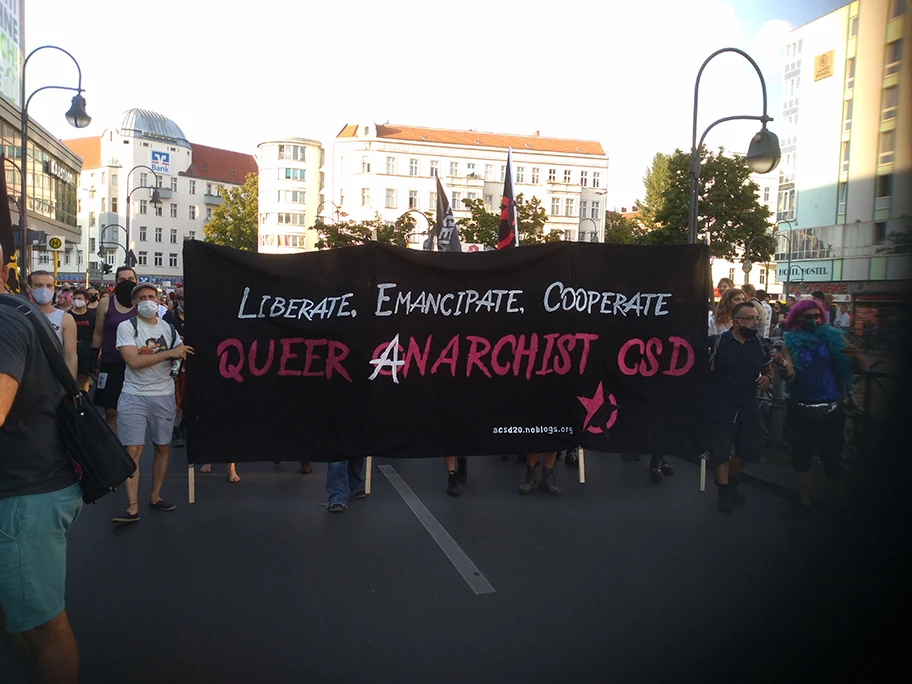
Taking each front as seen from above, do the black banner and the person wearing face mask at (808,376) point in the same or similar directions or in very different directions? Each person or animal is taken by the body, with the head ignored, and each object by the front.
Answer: same or similar directions

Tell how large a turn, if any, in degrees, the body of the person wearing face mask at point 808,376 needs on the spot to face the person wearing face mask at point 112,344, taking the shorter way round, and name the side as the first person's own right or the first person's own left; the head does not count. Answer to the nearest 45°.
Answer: approximately 90° to the first person's own right

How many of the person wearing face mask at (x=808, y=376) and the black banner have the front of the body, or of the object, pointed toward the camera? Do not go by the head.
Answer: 2

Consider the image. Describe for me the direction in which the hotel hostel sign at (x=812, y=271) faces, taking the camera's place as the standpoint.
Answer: facing the viewer

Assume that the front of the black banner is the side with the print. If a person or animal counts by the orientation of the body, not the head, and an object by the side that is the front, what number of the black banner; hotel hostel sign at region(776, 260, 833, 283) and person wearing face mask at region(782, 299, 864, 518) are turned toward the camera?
3

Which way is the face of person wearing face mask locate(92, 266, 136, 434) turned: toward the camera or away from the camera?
toward the camera

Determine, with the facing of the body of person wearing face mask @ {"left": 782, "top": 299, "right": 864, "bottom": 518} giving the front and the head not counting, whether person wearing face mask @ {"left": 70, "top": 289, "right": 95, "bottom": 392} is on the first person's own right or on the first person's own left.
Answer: on the first person's own right

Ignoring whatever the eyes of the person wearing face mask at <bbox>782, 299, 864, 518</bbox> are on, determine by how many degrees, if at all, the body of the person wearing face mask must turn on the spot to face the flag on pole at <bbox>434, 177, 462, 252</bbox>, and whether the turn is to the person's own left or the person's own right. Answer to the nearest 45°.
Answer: approximately 135° to the person's own right

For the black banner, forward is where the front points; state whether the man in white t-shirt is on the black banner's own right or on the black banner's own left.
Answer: on the black banner's own right

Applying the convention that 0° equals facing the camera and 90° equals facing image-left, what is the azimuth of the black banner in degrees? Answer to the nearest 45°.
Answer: approximately 0°

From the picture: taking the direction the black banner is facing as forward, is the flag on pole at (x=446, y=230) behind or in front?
behind
